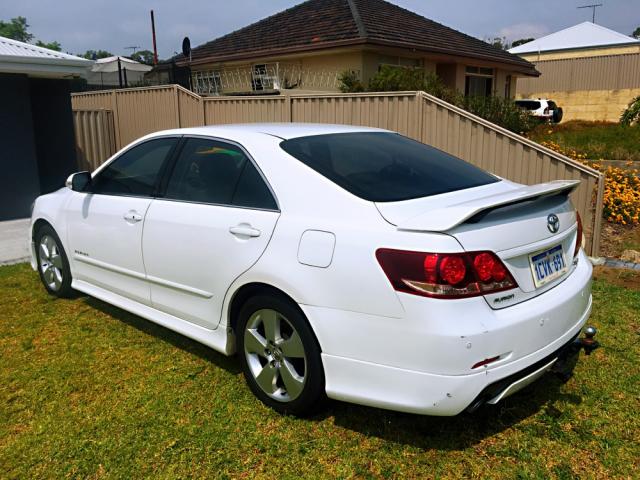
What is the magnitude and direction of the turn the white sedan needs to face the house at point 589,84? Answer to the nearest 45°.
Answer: approximately 90° to its right

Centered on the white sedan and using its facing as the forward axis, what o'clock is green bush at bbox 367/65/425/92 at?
The green bush is roughly at 2 o'clock from the white sedan.

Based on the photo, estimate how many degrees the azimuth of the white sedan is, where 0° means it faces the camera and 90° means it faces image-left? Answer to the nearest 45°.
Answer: approximately 135°

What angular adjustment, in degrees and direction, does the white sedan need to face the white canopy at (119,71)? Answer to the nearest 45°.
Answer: approximately 45° to its right

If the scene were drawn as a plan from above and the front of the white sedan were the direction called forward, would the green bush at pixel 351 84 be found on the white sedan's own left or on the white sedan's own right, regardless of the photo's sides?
on the white sedan's own right

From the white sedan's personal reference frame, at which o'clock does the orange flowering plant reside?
The orange flowering plant is roughly at 3 o'clock from the white sedan.

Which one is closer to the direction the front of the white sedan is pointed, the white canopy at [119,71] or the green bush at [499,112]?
the white canopy

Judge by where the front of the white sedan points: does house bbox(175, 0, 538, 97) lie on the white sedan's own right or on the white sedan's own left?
on the white sedan's own right

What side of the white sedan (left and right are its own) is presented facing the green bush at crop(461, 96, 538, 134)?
right

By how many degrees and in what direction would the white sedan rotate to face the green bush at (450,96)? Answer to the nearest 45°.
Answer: approximately 45° to its right
